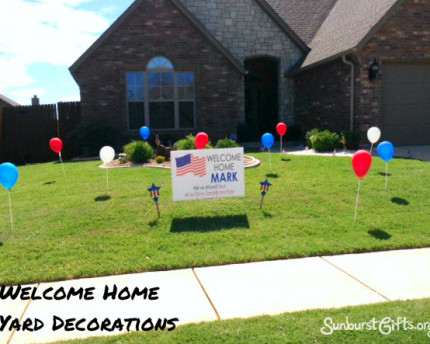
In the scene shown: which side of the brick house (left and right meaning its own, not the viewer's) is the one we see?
front

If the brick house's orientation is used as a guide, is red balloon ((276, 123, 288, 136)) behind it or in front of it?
in front

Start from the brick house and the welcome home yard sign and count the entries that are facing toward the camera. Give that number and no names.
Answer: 2

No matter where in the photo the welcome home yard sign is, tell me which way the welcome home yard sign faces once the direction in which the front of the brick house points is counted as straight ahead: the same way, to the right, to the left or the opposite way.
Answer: the same way

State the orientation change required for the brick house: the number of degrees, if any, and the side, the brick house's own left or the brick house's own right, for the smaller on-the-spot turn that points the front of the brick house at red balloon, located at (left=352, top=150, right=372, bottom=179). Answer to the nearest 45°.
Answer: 0° — it already faces it

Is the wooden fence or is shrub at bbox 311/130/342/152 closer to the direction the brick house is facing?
the shrub

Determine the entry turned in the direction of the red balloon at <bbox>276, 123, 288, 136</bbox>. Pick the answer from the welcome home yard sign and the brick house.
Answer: the brick house

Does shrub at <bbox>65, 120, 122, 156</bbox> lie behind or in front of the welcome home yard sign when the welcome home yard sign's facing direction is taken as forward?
behind

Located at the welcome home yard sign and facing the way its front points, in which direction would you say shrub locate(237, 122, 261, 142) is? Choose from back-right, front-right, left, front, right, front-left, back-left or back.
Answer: back

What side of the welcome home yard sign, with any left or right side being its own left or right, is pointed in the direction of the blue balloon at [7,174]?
right

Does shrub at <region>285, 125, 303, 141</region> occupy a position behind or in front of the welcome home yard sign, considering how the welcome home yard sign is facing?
behind

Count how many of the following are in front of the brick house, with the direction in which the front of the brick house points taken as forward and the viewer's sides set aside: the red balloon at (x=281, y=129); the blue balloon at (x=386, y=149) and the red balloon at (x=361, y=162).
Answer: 3

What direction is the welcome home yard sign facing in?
toward the camera
